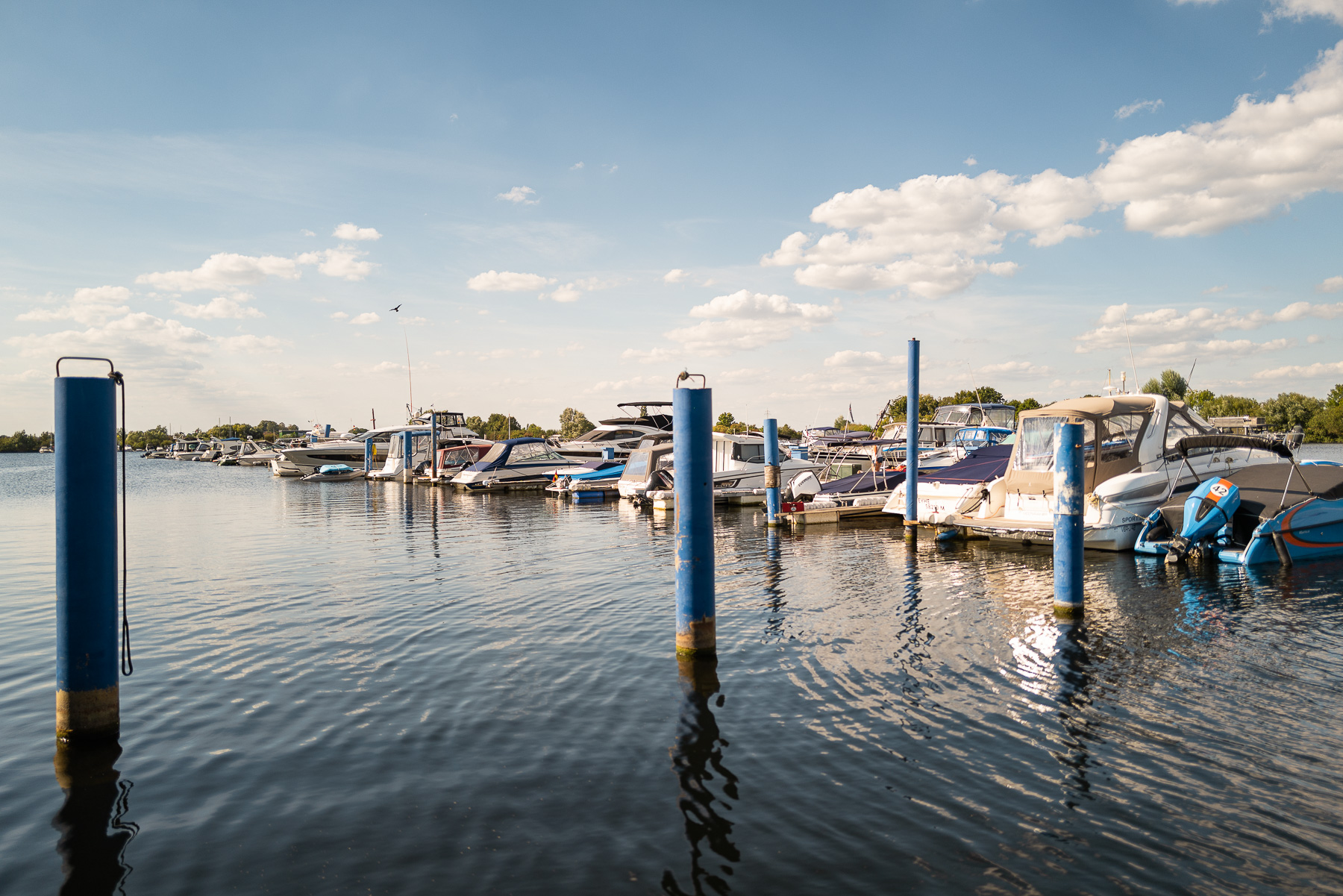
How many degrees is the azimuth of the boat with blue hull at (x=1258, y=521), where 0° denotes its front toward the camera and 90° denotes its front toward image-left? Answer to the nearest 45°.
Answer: approximately 225°

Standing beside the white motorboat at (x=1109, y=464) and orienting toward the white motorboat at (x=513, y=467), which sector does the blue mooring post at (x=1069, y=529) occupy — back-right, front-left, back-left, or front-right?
back-left

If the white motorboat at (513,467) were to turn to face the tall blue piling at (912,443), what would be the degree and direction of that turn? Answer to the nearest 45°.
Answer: approximately 135° to its right

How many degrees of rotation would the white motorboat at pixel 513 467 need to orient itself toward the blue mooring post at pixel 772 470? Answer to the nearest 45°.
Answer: approximately 135° to its right

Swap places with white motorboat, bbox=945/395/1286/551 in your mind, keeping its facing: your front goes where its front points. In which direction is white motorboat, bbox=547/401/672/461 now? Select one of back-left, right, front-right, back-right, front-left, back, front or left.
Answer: left

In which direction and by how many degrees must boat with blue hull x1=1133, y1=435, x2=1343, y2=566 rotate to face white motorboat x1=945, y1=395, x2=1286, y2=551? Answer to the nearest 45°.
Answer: approximately 90° to its left

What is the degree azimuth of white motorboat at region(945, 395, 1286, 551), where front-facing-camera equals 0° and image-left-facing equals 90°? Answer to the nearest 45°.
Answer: approximately 225°

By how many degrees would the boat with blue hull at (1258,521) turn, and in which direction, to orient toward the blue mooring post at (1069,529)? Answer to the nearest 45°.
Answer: approximately 135° to its right

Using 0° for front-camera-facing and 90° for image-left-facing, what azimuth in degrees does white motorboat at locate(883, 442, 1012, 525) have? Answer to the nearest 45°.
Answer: approximately 225°

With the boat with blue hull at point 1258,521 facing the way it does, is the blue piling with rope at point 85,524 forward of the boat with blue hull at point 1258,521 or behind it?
behind
